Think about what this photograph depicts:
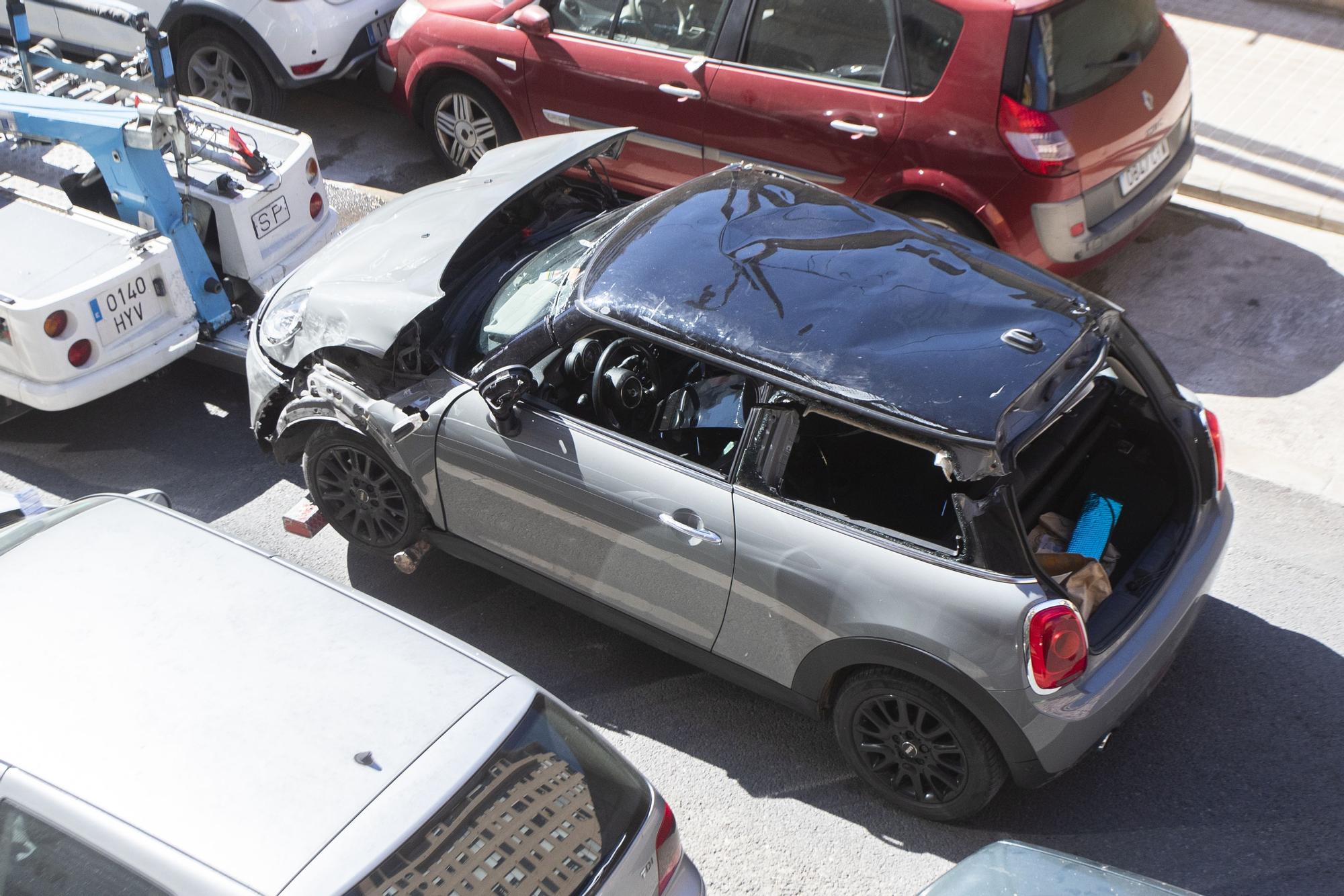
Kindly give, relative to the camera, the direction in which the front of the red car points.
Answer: facing away from the viewer and to the left of the viewer

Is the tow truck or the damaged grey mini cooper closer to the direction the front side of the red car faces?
the tow truck

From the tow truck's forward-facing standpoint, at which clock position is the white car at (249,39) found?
The white car is roughly at 2 o'clock from the tow truck.

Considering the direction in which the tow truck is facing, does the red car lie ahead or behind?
behind

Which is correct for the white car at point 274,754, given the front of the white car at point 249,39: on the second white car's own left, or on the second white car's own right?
on the second white car's own left

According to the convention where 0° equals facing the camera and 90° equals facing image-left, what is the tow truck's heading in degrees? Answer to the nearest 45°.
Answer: approximately 135°

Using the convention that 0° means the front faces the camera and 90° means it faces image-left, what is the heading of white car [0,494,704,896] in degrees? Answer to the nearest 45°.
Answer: approximately 135°

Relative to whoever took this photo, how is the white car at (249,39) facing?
facing away from the viewer and to the left of the viewer

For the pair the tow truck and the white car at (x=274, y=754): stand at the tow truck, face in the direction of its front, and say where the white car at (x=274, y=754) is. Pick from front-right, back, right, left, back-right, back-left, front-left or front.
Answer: back-left

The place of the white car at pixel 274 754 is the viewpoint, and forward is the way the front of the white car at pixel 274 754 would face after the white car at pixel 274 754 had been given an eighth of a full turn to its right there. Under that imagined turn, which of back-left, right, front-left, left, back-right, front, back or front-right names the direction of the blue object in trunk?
right
